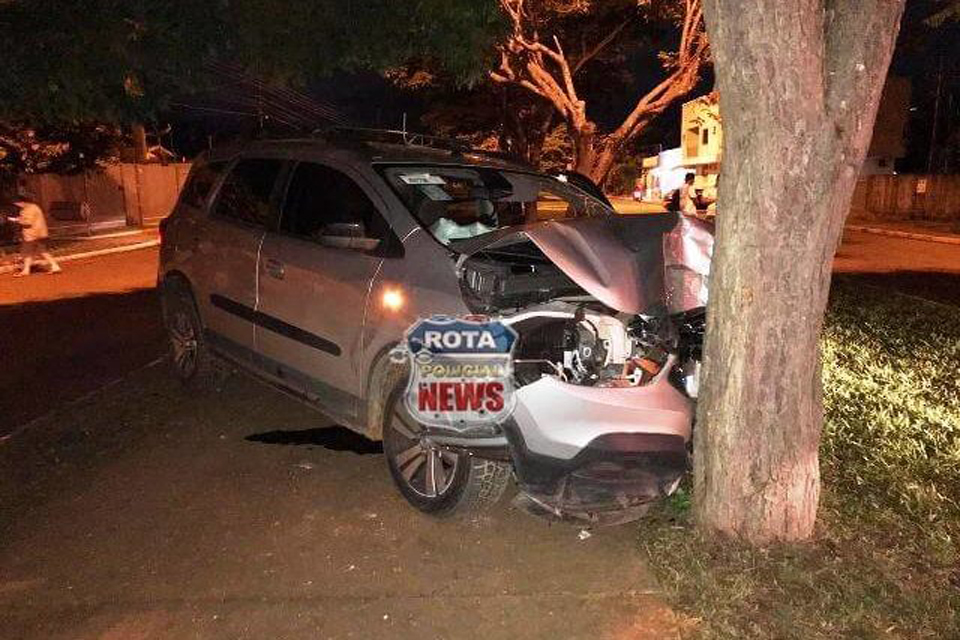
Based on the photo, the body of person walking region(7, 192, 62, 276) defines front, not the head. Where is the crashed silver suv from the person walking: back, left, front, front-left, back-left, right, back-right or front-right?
left

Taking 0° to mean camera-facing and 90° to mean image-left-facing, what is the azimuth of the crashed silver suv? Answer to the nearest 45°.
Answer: approximately 315°

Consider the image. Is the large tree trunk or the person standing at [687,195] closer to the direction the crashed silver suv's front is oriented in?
the large tree trunk

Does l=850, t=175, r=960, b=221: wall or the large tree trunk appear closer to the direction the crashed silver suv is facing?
the large tree trunk

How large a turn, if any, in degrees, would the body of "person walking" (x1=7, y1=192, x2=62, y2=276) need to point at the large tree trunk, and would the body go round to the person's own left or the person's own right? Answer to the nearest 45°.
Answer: approximately 90° to the person's own left

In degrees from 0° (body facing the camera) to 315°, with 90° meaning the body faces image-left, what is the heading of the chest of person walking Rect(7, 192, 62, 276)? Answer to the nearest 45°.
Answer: approximately 90°

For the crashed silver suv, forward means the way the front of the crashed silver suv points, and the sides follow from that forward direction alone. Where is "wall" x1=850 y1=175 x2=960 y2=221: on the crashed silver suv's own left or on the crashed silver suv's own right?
on the crashed silver suv's own left

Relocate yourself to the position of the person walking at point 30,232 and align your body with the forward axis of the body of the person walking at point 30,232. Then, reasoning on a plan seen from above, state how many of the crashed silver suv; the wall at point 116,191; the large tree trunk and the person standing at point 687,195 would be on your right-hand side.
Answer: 1

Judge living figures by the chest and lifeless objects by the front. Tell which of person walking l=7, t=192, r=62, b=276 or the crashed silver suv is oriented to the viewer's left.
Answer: the person walking

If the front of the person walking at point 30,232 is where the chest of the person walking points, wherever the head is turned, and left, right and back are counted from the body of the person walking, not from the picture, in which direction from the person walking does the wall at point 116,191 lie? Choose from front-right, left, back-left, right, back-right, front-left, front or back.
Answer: right

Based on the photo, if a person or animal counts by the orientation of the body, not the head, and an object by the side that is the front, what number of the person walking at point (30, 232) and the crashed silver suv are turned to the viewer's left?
1

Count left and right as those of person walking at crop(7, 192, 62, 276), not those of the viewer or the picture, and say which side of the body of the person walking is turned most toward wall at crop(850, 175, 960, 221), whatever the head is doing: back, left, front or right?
back
